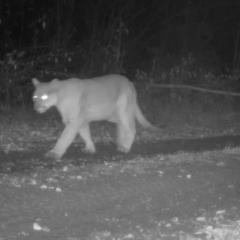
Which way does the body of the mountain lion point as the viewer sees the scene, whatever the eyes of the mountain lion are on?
to the viewer's left
